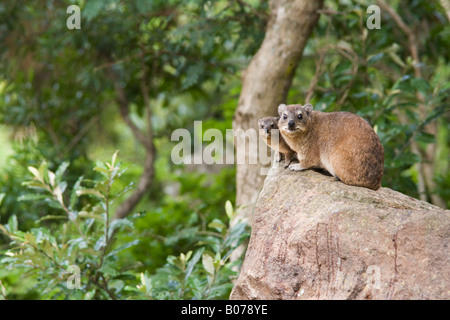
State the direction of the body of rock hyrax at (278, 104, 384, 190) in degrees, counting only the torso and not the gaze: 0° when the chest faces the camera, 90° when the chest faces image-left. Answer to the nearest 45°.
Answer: approximately 90°

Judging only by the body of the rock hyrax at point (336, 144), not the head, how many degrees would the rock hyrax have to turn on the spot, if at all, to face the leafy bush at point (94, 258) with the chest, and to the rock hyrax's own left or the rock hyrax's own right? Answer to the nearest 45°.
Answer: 0° — it already faces it

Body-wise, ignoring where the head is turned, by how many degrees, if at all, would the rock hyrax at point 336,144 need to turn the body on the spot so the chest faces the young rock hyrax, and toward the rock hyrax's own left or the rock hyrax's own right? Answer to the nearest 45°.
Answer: approximately 45° to the rock hyrax's own right
